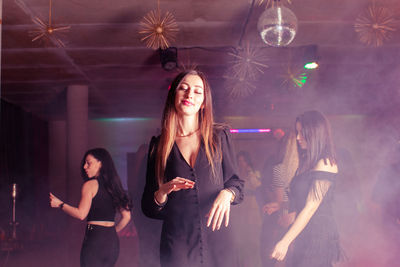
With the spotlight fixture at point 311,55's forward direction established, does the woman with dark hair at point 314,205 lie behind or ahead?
ahead

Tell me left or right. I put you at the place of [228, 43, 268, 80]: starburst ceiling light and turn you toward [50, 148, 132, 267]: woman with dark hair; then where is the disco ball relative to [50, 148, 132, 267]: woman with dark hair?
left

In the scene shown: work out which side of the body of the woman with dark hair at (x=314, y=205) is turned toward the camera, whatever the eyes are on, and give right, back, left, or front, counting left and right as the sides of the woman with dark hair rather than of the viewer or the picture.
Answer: left

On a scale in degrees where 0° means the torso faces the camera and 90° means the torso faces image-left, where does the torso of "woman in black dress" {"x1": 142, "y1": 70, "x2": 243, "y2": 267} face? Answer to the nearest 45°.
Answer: approximately 0°

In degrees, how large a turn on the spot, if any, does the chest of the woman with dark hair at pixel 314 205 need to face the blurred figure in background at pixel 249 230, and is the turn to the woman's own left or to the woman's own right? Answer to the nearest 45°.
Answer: approximately 90° to the woman's own right

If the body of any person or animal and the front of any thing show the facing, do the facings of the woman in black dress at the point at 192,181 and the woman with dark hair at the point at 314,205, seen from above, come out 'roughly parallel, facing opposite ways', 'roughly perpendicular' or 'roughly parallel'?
roughly perpendicular
